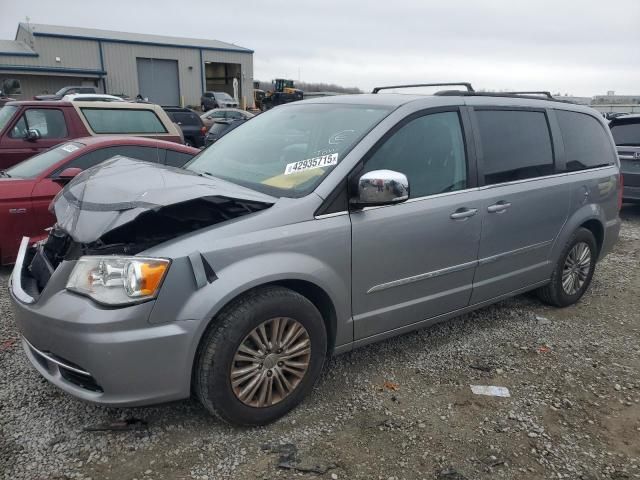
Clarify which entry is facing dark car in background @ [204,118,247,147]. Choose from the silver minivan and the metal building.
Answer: the metal building

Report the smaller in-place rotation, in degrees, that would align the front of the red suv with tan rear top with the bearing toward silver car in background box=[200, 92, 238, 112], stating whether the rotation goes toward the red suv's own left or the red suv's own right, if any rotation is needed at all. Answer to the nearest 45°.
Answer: approximately 135° to the red suv's own right

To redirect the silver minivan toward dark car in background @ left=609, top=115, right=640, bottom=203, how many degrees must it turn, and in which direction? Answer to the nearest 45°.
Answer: approximately 180°

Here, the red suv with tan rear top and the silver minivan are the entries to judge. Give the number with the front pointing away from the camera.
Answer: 0

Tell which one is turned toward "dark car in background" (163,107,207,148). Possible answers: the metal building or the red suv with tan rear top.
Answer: the metal building

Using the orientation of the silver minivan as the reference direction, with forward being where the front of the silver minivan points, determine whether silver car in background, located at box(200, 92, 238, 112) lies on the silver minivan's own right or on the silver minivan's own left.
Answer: on the silver minivan's own right

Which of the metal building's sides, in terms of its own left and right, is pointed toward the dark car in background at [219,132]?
front

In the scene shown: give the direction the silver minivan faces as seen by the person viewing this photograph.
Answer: facing the viewer and to the left of the viewer

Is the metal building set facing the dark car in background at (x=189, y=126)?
yes

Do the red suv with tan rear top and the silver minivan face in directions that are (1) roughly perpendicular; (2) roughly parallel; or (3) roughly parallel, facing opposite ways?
roughly parallel

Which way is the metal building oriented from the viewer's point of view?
toward the camera

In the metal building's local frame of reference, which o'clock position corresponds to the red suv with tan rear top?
The red suv with tan rear top is roughly at 12 o'clock from the metal building.

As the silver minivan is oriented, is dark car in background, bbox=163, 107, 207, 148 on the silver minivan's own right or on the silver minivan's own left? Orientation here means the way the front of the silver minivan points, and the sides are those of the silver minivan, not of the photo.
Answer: on the silver minivan's own right
